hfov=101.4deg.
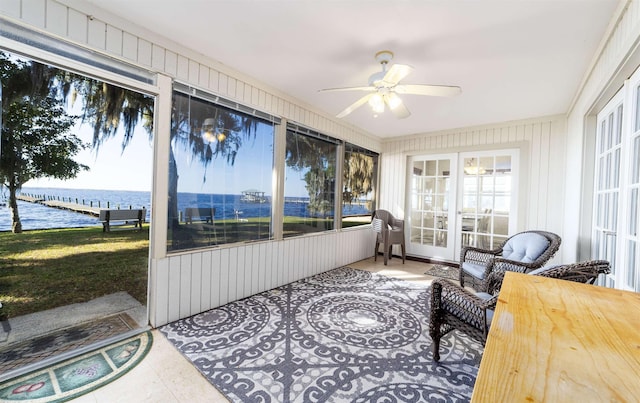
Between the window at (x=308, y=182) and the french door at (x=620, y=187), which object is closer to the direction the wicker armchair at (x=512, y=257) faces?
the window

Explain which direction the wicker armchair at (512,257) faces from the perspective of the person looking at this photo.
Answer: facing the viewer and to the left of the viewer

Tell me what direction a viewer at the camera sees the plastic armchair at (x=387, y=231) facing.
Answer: facing the viewer and to the right of the viewer

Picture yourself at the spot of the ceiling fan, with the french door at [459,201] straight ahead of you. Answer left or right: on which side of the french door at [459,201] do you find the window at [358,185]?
left

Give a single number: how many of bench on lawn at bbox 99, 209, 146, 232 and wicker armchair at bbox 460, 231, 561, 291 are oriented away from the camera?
1

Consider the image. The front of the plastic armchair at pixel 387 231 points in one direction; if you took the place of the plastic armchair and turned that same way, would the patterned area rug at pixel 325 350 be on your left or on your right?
on your right

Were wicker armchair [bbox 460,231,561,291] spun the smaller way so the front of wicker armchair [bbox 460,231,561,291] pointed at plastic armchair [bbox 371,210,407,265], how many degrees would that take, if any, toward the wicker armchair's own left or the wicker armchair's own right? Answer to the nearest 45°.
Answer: approximately 90° to the wicker armchair's own right

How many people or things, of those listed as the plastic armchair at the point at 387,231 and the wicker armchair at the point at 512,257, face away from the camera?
0

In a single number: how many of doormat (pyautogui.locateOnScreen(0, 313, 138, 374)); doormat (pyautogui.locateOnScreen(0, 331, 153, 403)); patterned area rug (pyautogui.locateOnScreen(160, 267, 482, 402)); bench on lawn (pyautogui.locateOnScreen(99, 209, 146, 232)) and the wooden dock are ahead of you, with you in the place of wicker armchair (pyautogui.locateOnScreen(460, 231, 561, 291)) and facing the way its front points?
5

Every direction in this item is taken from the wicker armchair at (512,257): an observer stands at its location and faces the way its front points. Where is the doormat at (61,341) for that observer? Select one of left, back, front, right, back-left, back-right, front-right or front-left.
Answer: front

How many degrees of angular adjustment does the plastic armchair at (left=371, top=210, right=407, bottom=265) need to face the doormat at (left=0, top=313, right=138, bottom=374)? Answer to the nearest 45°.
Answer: approximately 90° to its right

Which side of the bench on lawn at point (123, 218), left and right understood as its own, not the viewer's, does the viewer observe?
back

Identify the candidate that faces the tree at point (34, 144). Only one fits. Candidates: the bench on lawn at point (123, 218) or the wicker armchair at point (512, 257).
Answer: the wicker armchair

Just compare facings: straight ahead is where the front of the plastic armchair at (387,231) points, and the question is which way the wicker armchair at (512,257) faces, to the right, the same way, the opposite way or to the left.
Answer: to the right
